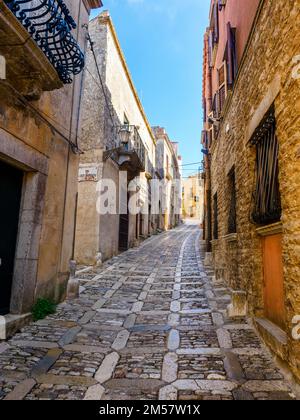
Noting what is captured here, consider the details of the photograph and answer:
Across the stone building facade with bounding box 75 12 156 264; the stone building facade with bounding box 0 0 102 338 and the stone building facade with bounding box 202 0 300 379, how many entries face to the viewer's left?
1

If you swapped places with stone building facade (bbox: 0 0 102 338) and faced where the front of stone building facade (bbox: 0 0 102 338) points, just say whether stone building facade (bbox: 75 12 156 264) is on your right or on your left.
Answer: on your left

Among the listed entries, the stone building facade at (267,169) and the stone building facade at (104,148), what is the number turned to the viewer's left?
1

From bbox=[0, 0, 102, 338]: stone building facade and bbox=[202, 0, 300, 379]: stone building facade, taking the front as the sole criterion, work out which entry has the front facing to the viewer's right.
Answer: bbox=[0, 0, 102, 338]: stone building facade

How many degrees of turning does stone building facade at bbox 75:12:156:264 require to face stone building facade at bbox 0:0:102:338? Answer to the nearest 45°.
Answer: approximately 90° to its right

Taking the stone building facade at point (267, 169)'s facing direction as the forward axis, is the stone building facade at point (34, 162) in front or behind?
in front

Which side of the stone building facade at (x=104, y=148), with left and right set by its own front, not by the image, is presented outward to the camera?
right

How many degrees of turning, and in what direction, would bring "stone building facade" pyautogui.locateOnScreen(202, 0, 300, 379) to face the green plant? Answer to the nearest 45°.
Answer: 0° — it already faces it

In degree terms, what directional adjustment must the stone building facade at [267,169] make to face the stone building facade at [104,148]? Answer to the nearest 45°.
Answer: approximately 45° to its right

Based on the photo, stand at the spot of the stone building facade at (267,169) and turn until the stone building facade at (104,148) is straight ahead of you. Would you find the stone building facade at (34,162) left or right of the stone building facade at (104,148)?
left

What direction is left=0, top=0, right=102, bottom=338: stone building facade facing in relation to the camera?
to the viewer's right

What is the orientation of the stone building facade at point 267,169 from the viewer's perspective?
to the viewer's left
